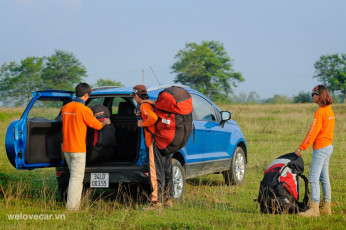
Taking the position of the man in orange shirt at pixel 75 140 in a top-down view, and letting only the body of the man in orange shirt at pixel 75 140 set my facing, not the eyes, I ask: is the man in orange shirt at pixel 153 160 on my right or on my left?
on my right

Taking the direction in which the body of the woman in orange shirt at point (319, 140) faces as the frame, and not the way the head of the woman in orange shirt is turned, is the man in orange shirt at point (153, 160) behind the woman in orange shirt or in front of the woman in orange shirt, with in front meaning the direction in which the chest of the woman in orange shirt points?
in front

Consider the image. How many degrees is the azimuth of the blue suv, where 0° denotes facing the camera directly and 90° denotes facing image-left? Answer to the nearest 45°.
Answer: approximately 225°

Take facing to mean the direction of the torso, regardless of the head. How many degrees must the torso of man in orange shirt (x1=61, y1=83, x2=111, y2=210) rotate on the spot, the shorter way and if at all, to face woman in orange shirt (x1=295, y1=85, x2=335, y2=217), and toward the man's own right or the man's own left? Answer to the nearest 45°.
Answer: approximately 45° to the man's own right

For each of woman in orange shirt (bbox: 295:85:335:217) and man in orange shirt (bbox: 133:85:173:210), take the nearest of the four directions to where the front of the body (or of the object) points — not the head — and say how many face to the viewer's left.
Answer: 2

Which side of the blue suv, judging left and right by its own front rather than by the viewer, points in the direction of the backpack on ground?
right

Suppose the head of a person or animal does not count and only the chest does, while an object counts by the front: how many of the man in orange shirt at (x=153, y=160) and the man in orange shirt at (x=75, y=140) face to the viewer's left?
1

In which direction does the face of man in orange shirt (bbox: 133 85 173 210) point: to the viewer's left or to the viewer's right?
to the viewer's left

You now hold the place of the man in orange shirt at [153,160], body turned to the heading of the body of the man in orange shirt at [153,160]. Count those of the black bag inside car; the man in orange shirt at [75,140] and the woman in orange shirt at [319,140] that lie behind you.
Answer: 1

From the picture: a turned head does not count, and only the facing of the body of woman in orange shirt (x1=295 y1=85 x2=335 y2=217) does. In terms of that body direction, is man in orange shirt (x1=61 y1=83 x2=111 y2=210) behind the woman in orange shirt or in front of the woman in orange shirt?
in front

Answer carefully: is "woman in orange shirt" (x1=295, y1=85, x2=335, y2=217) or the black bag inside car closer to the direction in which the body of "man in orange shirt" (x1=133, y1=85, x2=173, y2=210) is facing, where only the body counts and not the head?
the black bag inside car

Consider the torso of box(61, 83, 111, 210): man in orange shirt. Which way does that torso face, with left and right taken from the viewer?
facing away from the viewer and to the right of the viewer

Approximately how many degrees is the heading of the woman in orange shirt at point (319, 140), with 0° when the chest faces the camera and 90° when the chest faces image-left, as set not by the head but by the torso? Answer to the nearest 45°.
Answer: approximately 90°

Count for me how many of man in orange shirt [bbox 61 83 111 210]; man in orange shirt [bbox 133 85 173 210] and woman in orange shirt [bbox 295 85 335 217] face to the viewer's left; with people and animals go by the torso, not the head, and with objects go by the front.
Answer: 2

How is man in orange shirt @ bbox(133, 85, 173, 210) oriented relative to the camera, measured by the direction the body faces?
to the viewer's left

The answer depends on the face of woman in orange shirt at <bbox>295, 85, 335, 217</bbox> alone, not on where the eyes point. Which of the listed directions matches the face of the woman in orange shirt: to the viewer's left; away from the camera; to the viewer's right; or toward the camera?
to the viewer's left
